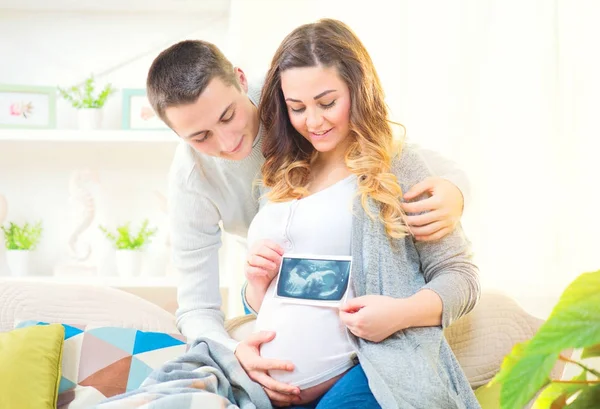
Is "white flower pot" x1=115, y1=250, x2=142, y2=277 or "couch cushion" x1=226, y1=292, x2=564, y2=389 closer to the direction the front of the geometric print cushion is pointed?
the couch cushion

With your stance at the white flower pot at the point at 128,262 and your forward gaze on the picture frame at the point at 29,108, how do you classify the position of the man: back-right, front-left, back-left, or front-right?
back-left

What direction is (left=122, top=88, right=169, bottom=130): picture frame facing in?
toward the camera

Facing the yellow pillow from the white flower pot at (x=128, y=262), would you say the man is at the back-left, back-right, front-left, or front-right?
front-left

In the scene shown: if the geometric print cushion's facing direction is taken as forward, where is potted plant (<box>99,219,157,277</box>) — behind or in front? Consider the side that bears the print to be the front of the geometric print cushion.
behind

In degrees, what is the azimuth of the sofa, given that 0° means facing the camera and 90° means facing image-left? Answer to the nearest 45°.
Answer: approximately 0°

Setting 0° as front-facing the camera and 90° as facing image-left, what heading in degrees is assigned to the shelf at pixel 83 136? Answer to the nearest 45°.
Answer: approximately 0°

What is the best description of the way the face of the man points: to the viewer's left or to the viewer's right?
to the viewer's right

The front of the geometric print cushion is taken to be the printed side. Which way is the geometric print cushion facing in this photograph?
toward the camera

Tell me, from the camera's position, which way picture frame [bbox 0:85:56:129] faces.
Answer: facing the viewer

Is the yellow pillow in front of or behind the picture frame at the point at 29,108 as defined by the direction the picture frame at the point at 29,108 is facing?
in front
